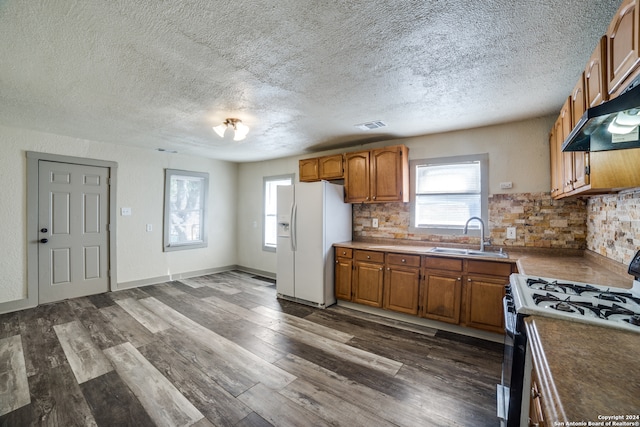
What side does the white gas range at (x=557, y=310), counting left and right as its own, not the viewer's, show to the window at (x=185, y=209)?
front

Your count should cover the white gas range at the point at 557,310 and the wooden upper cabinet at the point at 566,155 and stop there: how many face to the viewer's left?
2

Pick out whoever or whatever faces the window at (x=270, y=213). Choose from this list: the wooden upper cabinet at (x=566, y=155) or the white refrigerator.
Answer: the wooden upper cabinet

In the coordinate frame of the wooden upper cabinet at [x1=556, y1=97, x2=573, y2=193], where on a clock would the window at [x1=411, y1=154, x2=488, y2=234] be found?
The window is roughly at 1 o'clock from the wooden upper cabinet.

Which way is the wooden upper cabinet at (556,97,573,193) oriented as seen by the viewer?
to the viewer's left

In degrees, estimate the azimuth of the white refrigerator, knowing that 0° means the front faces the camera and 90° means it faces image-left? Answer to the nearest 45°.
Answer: approximately 45°

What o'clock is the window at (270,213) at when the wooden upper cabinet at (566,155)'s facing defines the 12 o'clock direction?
The window is roughly at 12 o'clock from the wooden upper cabinet.

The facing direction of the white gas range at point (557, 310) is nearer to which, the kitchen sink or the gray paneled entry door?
the gray paneled entry door

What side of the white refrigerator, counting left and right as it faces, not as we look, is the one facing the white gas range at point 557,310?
left

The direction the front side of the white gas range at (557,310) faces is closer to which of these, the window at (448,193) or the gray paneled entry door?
the gray paneled entry door

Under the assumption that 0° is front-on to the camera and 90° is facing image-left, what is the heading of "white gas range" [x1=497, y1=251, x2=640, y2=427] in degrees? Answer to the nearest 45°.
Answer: approximately 90°

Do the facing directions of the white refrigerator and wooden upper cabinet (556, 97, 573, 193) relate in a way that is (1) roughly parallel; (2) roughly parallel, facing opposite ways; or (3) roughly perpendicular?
roughly perpendicular

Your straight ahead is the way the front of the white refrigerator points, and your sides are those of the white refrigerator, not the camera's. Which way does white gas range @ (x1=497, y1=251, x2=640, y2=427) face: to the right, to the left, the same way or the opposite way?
to the right

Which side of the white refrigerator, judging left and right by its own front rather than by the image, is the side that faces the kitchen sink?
left

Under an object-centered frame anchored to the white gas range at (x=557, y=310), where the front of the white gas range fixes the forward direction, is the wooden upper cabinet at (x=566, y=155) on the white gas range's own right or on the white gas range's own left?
on the white gas range's own right

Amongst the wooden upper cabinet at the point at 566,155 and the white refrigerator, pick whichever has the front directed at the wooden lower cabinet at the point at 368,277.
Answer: the wooden upper cabinet

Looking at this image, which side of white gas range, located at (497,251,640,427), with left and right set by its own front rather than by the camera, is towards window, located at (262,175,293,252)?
front
